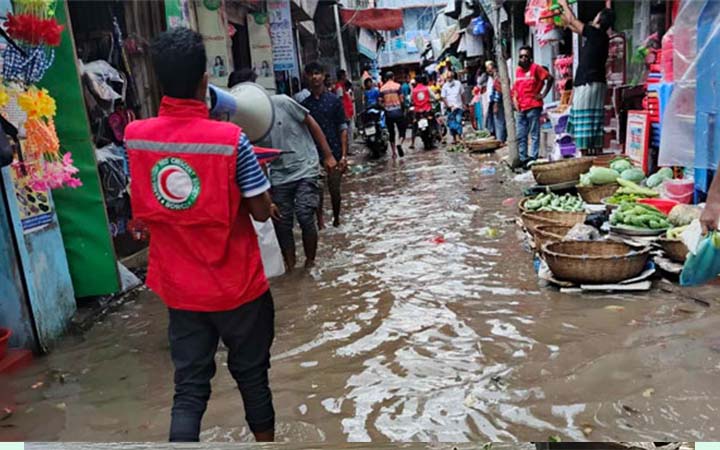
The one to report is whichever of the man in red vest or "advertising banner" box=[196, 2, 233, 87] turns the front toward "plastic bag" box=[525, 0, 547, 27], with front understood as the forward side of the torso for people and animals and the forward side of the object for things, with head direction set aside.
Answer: the man in red vest

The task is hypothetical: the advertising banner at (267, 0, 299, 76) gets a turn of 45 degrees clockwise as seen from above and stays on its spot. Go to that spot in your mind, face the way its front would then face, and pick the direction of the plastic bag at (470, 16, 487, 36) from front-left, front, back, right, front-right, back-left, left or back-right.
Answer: back

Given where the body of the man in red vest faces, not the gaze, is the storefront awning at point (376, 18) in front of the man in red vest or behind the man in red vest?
in front

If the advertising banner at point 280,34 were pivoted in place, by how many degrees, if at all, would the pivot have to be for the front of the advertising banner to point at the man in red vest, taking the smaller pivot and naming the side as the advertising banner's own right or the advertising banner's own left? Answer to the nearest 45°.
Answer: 0° — it already faces them

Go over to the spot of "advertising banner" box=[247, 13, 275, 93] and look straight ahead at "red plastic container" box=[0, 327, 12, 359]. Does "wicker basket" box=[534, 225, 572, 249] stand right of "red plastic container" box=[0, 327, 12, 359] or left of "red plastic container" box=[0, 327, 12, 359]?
left

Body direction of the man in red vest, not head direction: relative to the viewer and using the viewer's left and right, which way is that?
facing away from the viewer and to the right of the viewer

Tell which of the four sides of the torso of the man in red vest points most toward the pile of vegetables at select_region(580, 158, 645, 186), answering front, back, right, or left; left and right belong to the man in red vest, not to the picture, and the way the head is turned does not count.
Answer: front

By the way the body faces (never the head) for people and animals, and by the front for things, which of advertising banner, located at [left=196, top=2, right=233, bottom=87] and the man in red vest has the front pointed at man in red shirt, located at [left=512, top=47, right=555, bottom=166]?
the man in red vest

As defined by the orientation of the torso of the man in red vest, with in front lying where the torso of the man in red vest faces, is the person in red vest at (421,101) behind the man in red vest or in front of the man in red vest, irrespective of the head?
in front

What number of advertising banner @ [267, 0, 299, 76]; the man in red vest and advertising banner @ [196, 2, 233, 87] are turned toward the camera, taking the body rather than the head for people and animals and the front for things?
2

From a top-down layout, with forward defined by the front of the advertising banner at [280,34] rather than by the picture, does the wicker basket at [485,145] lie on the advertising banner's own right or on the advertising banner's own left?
on the advertising banner's own left

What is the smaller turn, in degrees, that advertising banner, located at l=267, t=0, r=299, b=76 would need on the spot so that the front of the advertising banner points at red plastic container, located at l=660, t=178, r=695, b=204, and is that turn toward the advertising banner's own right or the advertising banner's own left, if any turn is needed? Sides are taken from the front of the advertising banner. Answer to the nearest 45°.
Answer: approximately 45° to the advertising banner's own left

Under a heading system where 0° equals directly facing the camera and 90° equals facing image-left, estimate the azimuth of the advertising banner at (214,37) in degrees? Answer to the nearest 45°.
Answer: approximately 0°
